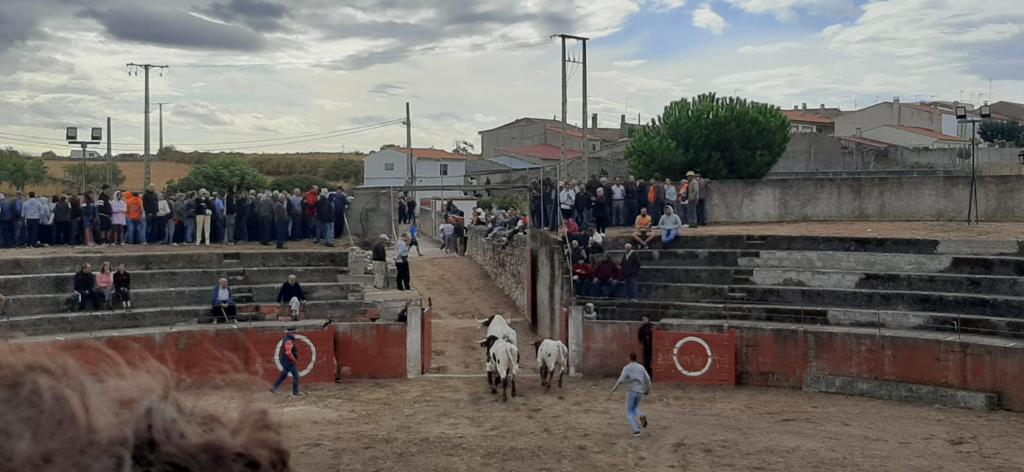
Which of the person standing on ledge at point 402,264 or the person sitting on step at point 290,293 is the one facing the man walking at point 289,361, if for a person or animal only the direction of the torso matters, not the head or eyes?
the person sitting on step

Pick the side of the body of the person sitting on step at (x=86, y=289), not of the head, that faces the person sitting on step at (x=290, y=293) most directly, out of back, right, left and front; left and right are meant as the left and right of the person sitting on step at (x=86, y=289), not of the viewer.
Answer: left

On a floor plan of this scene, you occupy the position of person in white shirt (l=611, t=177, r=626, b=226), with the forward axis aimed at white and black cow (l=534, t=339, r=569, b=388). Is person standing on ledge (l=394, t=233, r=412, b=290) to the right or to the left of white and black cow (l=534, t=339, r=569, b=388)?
right

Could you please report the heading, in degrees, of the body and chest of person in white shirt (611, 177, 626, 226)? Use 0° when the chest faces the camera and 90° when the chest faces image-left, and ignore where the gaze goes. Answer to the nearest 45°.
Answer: approximately 0°

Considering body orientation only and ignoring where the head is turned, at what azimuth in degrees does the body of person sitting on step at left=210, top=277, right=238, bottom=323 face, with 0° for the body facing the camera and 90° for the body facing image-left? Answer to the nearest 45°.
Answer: approximately 0°

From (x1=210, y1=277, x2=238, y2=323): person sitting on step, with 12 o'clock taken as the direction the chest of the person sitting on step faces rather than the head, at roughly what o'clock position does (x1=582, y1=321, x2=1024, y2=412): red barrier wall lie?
The red barrier wall is roughly at 10 o'clock from the person sitting on step.
